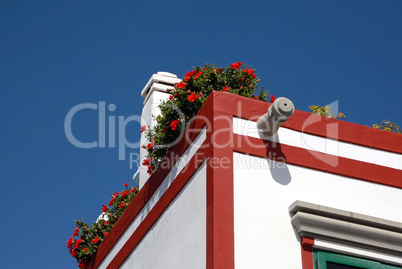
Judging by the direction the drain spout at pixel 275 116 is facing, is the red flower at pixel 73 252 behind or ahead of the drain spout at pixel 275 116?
behind

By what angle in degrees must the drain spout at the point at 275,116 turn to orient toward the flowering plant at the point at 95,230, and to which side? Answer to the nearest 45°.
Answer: approximately 180°

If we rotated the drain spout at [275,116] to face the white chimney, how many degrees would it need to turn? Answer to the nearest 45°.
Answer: approximately 180°

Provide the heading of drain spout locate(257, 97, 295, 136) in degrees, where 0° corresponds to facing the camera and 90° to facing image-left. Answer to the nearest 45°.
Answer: approximately 315°

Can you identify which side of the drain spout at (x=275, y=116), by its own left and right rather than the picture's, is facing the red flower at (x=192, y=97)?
back

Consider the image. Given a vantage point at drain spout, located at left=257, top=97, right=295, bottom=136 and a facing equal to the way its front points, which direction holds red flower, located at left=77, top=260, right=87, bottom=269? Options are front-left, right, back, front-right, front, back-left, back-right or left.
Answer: back

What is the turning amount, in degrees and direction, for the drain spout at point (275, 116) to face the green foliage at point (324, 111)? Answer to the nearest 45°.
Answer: approximately 90° to its left

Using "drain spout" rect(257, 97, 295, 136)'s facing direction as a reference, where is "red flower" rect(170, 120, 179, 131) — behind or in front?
behind
